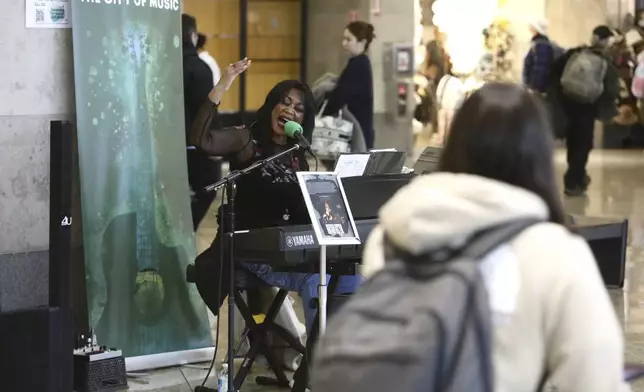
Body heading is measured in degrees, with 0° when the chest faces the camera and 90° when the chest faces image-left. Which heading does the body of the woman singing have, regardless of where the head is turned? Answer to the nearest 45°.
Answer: approximately 315°

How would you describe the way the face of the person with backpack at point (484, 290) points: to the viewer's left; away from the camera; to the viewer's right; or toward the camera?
away from the camera

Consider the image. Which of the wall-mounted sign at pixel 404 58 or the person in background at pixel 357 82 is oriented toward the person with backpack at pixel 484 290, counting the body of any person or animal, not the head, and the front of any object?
the wall-mounted sign

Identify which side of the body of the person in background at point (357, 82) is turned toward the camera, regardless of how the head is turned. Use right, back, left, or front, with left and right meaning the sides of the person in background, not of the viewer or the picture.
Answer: left

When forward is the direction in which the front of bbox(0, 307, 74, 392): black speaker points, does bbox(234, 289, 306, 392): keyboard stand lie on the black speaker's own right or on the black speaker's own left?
on the black speaker's own left

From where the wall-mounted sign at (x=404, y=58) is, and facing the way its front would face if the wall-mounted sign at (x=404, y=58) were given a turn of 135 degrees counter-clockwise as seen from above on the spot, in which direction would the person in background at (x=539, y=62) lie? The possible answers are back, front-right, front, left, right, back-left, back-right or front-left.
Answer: front-right
